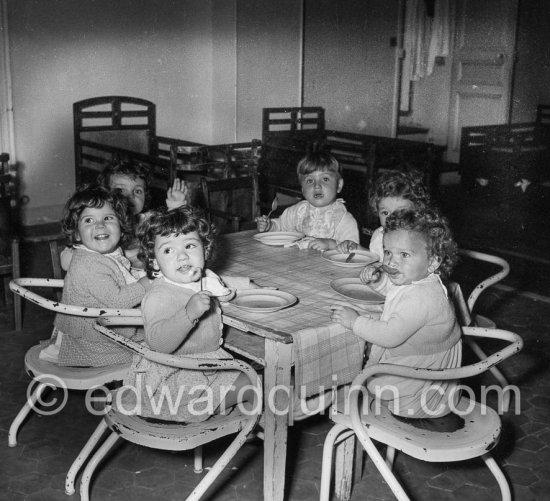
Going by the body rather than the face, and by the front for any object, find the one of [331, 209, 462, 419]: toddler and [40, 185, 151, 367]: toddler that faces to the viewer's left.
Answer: [331, 209, 462, 419]: toddler

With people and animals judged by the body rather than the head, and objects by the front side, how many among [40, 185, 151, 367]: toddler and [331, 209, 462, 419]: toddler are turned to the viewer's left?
1

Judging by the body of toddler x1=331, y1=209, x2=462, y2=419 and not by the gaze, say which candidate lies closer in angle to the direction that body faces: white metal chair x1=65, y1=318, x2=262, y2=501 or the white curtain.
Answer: the white metal chair

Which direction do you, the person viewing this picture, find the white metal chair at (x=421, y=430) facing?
facing away from the viewer and to the left of the viewer

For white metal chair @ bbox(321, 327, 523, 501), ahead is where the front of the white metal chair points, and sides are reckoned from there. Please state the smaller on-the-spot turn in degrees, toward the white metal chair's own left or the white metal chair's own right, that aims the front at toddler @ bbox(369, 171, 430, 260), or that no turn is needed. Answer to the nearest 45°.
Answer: approximately 45° to the white metal chair's own right

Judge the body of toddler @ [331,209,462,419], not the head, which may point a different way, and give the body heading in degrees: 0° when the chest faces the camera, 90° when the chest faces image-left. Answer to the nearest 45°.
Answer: approximately 90°

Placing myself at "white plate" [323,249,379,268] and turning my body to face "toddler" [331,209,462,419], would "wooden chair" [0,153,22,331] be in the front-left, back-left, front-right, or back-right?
back-right

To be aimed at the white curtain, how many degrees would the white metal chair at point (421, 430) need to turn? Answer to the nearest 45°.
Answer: approximately 45° to its right
